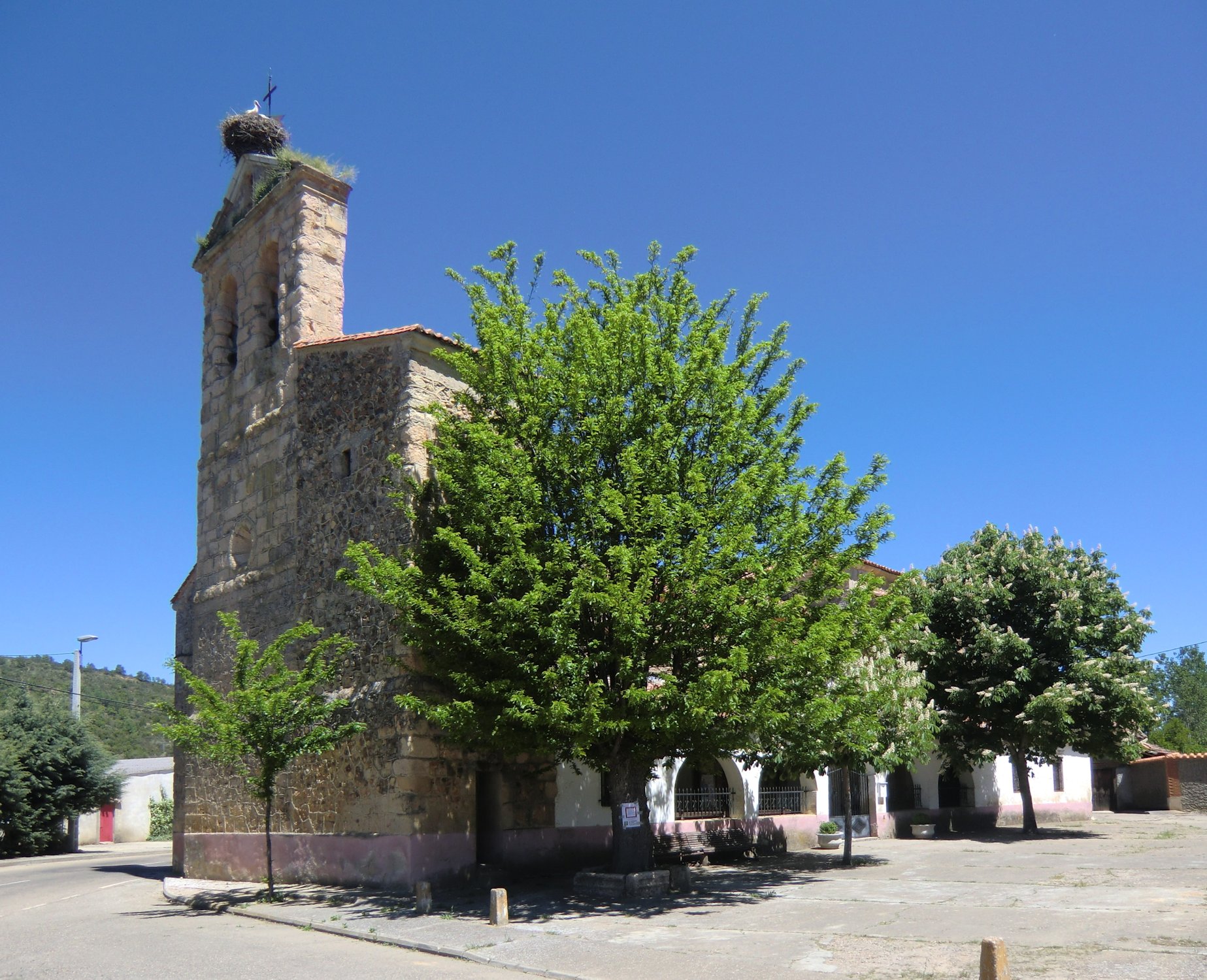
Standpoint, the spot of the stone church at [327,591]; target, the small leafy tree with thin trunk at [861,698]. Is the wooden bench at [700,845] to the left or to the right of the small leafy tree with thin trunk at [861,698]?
left

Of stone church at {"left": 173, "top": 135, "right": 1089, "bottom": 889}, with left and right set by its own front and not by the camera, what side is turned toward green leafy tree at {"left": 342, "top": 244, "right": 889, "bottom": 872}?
front

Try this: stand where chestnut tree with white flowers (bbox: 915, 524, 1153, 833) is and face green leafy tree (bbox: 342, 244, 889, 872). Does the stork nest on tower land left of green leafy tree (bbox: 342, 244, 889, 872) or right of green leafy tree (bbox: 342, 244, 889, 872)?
right

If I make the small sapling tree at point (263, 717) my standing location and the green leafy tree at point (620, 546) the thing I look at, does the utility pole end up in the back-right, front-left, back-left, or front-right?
back-left

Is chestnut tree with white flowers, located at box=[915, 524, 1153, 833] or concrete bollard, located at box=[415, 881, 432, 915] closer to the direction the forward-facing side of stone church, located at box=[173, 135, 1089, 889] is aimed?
the concrete bollard

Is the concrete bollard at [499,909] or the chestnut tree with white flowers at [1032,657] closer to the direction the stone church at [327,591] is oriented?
the concrete bollard
